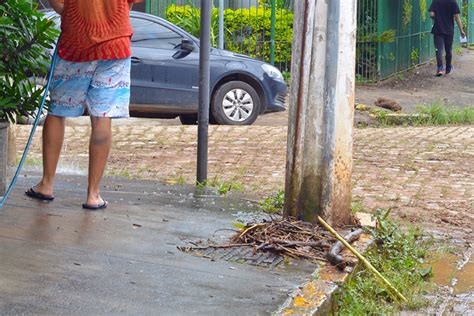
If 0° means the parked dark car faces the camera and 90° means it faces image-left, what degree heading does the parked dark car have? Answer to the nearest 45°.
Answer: approximately 270°

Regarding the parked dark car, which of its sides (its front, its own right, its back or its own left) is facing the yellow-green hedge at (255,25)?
left

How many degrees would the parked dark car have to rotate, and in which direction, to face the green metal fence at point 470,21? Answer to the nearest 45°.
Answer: approximately 45° to its left

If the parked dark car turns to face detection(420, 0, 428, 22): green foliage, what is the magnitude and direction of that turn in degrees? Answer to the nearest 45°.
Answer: approximately 45° to its left

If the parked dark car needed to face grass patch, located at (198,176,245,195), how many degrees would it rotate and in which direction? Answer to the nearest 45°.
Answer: approximately 90° to its right

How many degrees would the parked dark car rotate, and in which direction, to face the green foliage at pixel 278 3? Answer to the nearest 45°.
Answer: approximately 90° to its left

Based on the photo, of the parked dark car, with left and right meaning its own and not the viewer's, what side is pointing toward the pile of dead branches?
right

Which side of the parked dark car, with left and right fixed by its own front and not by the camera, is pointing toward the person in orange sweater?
right

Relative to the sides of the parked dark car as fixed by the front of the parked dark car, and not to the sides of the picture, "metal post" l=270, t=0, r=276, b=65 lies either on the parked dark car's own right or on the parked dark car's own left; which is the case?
on the parked dark car's own left
